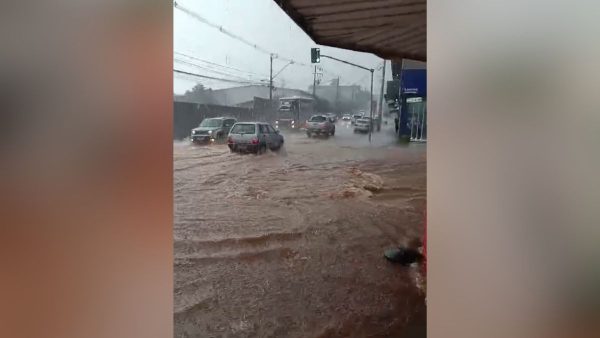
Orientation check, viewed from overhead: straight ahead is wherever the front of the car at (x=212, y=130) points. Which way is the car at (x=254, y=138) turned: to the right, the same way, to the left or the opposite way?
the opposite way

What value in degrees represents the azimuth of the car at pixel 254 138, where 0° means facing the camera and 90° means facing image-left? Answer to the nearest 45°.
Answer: approximately 225°

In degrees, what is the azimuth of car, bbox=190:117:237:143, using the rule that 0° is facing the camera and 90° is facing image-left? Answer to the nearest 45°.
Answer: approximately 45°
